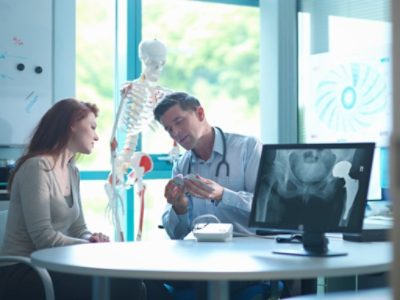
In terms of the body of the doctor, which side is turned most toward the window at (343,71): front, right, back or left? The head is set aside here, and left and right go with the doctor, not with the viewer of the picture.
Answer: back

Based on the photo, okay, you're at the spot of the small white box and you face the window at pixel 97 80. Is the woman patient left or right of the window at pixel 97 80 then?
left

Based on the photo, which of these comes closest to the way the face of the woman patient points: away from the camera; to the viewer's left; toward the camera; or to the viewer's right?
to the viewer's right

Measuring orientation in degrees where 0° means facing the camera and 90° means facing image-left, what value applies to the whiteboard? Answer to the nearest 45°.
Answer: approximately 0°

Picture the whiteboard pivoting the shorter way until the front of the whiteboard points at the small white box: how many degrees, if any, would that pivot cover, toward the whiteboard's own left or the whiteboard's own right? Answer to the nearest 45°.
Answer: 0° — it already faces it

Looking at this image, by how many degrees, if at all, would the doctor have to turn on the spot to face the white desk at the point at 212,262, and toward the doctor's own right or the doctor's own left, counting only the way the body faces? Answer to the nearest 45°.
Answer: approximately 45° to the doctor's own left

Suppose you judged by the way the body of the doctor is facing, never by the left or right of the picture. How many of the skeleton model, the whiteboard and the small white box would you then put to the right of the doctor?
2

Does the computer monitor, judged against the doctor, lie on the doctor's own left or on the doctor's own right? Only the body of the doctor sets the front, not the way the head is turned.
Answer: on the doctor's own left

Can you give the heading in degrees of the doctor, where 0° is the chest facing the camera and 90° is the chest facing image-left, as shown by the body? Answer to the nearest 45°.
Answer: approximately 45°

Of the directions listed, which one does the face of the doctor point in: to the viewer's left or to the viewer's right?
to the viewer's left
